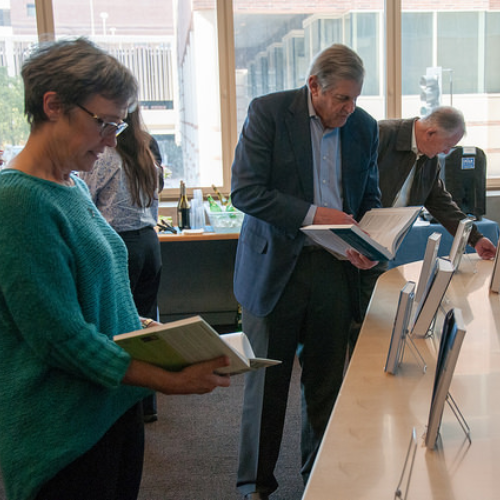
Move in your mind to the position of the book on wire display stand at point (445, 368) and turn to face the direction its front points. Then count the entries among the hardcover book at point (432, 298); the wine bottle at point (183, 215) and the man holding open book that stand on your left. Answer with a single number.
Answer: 0

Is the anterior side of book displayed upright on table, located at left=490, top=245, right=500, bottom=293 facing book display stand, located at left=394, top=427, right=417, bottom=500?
no

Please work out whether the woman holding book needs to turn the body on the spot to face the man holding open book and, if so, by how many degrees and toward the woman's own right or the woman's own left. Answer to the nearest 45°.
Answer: approximately 45° to the woman's own left

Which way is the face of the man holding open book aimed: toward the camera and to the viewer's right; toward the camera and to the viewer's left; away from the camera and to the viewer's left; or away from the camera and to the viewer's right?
toward the camera and to the viewer's right

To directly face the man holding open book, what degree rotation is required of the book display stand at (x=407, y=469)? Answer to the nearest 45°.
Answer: approximately 90° to its right

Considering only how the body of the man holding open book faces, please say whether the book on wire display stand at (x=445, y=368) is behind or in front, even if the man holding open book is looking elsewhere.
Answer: in front

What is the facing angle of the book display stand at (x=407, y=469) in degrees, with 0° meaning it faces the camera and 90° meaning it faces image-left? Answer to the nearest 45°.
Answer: approximately 90°

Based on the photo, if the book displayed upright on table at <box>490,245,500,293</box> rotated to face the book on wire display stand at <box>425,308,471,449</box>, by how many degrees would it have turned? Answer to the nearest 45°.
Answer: approximately 90° to its left

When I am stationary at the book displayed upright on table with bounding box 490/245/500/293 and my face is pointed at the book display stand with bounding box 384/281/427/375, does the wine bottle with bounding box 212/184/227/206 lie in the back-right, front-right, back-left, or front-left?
back-right

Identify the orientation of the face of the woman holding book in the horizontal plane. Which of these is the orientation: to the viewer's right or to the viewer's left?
to the viewer's right

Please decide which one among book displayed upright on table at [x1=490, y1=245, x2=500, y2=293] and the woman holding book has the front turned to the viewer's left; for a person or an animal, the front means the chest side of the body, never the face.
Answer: the book displayed upright on table

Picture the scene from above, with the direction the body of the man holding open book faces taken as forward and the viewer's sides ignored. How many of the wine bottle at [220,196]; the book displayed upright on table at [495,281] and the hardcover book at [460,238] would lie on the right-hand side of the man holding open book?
0

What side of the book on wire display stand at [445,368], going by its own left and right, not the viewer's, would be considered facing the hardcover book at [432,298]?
right

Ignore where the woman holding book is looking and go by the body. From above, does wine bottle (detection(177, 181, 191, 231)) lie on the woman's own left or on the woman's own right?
on the woman's own left

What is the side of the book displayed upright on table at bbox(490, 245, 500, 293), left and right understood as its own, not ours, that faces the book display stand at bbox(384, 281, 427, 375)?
left

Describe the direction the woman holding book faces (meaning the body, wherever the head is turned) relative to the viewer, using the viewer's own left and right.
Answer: facing to the right of the viewer
